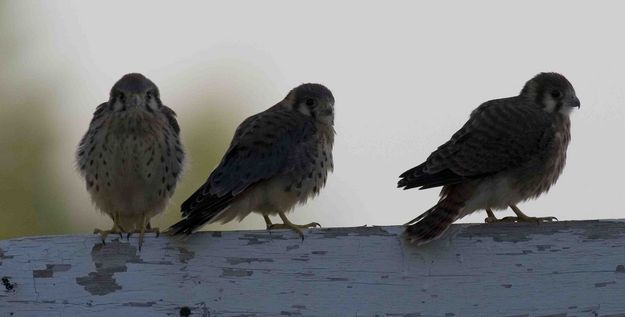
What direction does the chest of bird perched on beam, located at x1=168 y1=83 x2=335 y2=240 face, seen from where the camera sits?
to the viewer's right

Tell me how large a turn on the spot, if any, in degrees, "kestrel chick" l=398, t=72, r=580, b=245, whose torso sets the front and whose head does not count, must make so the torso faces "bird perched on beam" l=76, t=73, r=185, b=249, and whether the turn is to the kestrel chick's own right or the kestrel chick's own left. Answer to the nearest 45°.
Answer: approximately 180°

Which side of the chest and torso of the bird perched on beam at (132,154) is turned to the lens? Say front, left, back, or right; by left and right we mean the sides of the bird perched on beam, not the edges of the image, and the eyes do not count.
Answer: front

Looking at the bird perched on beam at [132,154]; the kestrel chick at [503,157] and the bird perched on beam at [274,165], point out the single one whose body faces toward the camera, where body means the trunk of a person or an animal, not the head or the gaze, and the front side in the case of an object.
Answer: the bird perched on beam at [132,154]

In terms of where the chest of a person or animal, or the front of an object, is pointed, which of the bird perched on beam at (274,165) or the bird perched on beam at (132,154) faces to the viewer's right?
the bird perched on beam at (274,165)

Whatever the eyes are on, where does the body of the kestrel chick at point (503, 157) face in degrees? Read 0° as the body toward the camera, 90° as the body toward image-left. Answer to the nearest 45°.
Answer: approximately 270°

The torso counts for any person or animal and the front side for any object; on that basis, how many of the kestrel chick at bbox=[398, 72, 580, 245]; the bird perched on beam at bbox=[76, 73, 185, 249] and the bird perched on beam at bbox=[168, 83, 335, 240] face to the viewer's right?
2

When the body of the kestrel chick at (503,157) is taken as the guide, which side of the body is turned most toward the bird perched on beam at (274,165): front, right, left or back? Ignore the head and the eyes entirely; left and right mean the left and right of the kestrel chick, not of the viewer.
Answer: back

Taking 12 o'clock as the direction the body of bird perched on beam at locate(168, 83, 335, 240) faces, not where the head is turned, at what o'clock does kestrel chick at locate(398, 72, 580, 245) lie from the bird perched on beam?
The kestrel chick is roughly at 12 o'clock from the bird perched on beam.

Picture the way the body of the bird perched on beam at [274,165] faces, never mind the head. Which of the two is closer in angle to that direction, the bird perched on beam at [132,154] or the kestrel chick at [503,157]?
the kestrel chick

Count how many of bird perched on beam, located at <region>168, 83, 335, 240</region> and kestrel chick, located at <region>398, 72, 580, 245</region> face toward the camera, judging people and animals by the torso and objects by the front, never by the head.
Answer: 0

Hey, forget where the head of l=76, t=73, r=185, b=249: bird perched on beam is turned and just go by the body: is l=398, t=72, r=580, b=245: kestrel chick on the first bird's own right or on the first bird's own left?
on the first bird's own left

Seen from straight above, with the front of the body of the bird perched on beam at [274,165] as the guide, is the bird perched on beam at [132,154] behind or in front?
behind
